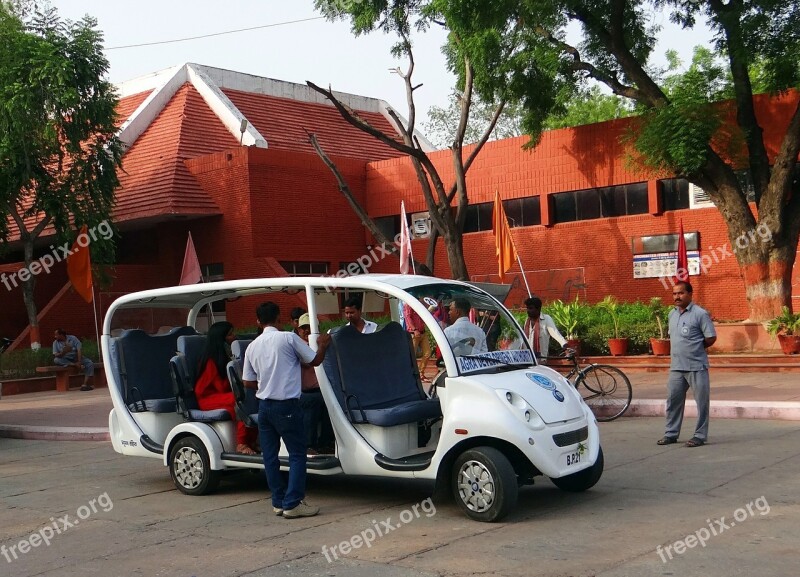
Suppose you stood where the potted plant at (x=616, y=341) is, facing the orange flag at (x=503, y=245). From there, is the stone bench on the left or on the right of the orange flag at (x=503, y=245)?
left

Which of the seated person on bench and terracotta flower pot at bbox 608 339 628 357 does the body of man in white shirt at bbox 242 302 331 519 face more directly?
the terracotta flower pot

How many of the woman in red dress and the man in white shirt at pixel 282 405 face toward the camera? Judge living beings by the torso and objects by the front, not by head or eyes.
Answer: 0

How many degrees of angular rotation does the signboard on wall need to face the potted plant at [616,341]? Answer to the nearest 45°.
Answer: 0° — it already faces it

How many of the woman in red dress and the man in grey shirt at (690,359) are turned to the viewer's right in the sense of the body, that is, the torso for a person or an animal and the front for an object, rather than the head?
1

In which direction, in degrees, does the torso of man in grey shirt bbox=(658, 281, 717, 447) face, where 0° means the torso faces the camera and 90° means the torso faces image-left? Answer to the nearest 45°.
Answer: approximately 45°

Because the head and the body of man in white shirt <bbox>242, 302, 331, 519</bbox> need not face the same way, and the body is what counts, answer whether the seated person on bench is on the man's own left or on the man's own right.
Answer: on the man's own left

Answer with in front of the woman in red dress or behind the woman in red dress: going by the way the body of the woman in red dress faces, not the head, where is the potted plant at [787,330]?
in front

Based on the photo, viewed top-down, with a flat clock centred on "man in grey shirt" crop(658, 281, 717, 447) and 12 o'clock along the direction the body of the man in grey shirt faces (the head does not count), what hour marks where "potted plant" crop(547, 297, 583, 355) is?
The potted plant is roughly at 4 o'clock from the man in grey shirt.

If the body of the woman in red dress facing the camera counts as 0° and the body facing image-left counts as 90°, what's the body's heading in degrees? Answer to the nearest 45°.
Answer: approximately 270°

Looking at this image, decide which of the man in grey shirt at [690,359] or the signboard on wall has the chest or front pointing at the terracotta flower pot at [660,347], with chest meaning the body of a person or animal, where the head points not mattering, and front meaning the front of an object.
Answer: the signboard on wall

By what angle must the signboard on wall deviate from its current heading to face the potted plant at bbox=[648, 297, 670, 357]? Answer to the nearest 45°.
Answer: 0° — it already faces it

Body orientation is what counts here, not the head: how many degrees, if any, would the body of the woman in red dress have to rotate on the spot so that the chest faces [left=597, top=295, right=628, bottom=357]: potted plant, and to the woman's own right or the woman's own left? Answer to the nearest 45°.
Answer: approximately 45° to the woman's own left
